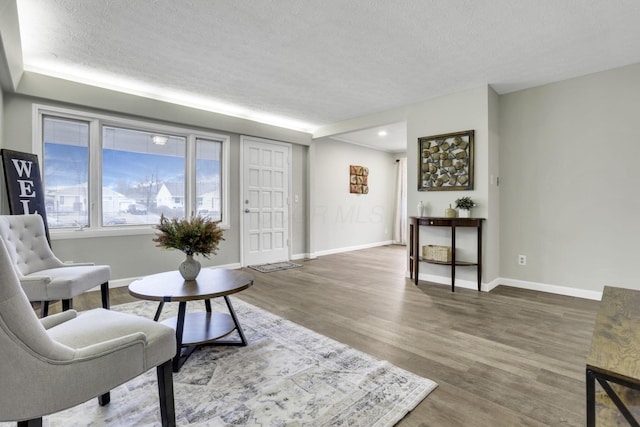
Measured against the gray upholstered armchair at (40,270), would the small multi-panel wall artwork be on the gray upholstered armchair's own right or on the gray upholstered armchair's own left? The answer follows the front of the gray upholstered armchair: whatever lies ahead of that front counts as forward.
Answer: on the gray upholstered armchair's own left

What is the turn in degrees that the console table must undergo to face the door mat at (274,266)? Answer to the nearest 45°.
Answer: approximately 45° to its right

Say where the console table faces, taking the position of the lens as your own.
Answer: facing the viewer and to the left of the viewer

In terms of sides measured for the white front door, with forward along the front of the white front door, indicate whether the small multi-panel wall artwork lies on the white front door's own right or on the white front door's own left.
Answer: on the white front door's own left

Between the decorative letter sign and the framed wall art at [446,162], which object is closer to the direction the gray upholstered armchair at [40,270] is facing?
the framed wall art

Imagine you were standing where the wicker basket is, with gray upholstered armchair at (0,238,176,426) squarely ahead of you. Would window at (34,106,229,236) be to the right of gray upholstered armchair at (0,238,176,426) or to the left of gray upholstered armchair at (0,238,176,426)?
right

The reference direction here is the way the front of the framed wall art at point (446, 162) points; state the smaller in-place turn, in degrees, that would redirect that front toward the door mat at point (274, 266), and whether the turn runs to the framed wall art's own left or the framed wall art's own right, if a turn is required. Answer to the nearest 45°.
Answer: approximately 45° to the framed wall art's own right

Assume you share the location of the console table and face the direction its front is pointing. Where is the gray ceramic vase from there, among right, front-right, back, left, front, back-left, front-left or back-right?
front

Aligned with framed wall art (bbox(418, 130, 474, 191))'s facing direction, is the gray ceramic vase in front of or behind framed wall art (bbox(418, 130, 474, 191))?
in front

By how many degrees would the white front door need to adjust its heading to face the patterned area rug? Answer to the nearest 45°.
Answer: approximately 45° to its right

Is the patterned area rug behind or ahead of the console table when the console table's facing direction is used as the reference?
ahead

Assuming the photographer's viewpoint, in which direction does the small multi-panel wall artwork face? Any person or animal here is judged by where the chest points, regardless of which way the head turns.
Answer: facing the viewer and to the right of the viewer

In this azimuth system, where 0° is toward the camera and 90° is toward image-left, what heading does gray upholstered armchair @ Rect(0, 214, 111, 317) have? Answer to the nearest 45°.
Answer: approximately 315°
